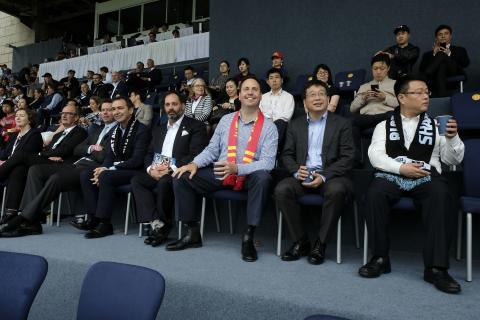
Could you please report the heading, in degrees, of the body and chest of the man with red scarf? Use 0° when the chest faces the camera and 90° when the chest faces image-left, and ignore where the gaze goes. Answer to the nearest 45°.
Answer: approximately 0°

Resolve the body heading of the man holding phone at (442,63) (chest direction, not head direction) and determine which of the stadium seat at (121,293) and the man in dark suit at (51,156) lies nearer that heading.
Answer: the stadium seat

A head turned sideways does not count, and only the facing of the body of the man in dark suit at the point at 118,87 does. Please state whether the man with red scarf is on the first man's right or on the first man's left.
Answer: on the first man's left

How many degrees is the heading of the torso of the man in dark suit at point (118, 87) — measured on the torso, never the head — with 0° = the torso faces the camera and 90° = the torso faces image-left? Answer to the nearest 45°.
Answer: approximately 45°

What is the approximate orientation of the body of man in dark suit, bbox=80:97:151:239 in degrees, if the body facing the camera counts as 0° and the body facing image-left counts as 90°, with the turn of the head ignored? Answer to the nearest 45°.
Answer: approximately 45°

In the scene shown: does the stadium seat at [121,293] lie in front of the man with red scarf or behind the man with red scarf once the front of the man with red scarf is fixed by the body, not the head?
in front

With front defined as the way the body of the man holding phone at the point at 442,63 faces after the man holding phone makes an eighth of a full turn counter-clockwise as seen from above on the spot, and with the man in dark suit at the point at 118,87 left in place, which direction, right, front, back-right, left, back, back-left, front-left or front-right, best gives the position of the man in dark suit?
back-right

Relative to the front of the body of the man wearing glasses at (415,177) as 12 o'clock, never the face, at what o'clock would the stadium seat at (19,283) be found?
The stadium seat is roughly at 1 o'clock from the man wearing glasses.

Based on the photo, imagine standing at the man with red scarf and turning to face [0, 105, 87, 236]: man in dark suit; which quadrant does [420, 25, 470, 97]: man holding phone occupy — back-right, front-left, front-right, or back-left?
back-right

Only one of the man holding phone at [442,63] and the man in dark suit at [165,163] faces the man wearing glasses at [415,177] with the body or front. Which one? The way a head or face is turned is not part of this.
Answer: the man holding phone
